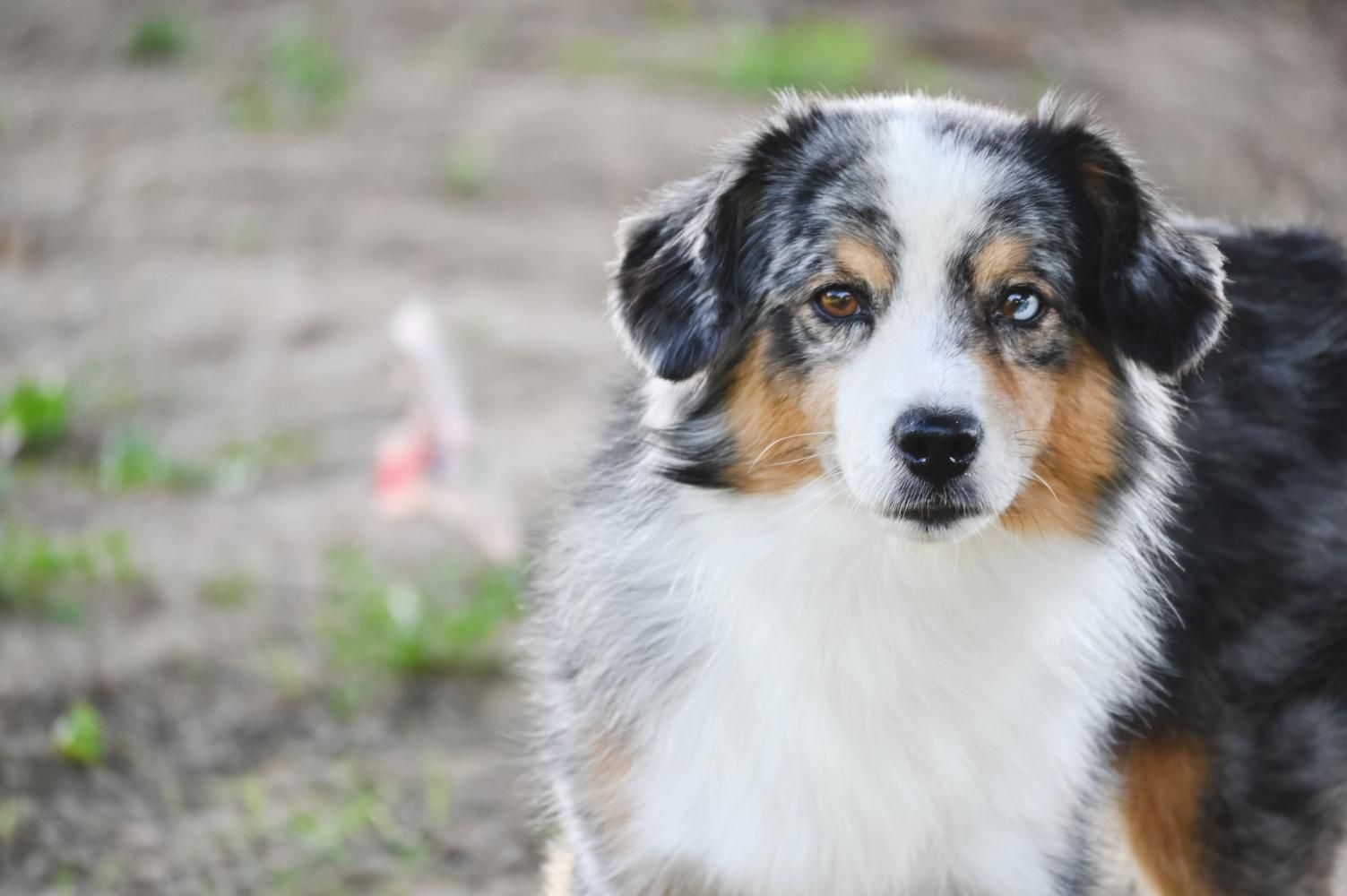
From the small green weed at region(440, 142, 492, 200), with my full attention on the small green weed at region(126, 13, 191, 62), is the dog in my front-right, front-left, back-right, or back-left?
back-left

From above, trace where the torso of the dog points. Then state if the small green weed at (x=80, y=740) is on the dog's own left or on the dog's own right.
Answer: on the dog's own right

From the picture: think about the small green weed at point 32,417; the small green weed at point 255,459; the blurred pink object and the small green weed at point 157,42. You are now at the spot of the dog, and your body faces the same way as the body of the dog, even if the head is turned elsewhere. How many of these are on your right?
4

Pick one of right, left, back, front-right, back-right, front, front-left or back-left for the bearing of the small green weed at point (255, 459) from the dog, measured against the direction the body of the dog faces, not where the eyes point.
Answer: right

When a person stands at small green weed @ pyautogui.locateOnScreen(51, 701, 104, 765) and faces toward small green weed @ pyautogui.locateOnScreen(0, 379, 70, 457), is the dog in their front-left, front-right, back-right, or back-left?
back-right

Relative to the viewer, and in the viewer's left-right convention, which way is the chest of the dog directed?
facing the viewer and to the left of the viewer

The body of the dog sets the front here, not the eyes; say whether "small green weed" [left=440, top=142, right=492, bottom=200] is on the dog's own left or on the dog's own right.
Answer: on the dog's own right

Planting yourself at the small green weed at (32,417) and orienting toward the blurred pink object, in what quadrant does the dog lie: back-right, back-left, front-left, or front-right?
front-right

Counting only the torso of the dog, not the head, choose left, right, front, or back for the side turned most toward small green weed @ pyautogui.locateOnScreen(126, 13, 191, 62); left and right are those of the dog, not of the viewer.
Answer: right
